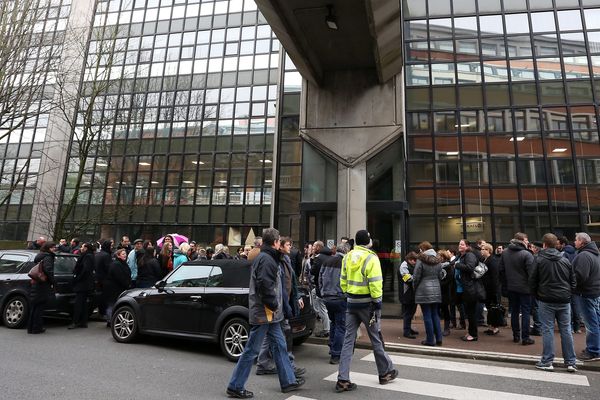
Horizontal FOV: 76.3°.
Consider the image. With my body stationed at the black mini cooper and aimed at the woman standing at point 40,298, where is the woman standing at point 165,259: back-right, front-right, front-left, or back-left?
front-right

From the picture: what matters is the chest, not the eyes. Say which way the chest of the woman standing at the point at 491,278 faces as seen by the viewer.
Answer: to the viewer's left

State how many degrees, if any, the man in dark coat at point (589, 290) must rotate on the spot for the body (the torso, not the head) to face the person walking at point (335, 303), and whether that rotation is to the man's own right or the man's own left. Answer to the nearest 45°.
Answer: approximately 45° to the man's own left

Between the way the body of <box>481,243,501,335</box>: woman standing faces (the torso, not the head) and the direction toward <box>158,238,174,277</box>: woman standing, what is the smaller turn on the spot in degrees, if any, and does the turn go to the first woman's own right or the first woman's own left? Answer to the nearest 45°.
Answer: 0° — they already face them

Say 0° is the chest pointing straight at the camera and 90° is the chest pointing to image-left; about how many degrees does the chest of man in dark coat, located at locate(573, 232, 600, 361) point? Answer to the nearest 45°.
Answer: approximately 90°
